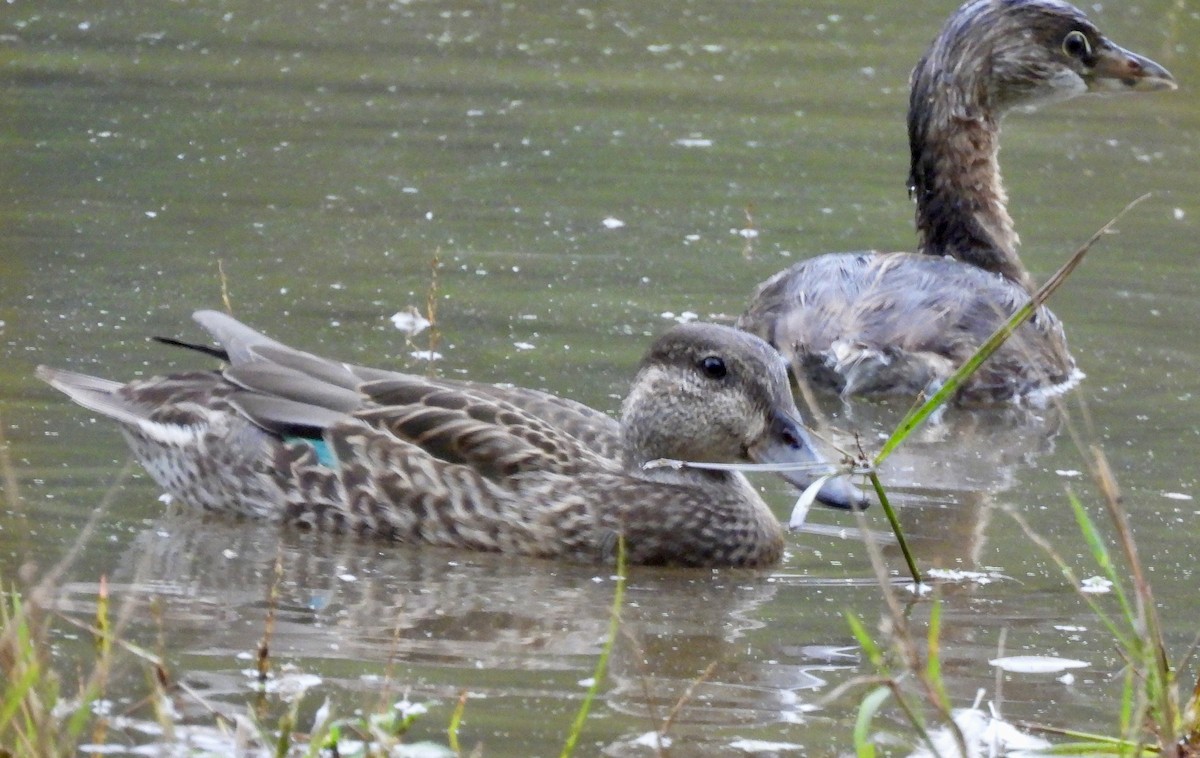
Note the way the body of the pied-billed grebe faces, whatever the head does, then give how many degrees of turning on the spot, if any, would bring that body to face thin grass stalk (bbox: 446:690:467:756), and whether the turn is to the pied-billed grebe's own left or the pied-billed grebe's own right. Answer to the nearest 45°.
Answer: approximately 90° to the pied-billed grebe's own right

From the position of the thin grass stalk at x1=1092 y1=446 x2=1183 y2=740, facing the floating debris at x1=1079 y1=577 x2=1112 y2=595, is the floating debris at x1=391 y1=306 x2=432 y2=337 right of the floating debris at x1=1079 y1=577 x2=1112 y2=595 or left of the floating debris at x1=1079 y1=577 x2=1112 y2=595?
left

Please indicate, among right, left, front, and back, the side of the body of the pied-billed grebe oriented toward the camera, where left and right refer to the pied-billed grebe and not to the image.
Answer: right

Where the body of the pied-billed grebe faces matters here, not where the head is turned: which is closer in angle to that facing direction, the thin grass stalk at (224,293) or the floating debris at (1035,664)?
the floating debris

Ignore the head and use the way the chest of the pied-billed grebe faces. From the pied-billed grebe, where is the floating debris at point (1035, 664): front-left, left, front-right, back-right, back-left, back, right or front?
right

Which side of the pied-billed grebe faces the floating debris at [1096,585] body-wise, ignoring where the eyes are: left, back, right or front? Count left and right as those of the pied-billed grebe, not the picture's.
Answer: right

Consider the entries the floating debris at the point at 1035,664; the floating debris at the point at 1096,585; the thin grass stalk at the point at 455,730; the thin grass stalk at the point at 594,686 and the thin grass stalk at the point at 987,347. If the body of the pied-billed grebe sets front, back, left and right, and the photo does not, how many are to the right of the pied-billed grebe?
5
